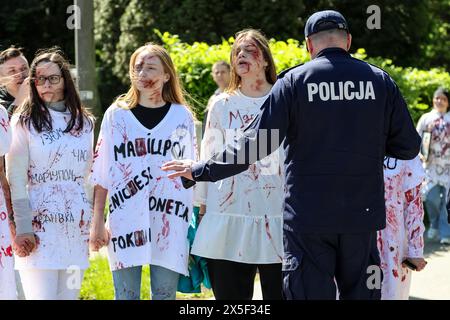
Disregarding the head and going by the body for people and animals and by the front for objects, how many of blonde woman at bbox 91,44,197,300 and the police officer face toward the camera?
1

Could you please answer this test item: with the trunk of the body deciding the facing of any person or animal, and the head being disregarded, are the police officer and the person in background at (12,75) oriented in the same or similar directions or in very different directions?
very different directions

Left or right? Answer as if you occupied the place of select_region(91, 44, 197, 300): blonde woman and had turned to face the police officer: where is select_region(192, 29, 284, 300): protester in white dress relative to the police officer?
left

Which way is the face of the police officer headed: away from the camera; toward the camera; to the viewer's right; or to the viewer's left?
away from the camera

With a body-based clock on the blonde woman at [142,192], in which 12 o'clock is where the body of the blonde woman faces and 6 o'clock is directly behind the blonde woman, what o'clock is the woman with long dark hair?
The woman with long dark hair is roughly at 3 o'clock from the blonde woman.

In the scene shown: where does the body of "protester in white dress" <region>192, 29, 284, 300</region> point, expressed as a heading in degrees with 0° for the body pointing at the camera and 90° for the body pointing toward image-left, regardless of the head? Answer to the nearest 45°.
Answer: approximately 0°

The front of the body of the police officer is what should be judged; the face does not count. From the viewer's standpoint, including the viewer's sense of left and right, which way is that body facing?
facing away from the viewer

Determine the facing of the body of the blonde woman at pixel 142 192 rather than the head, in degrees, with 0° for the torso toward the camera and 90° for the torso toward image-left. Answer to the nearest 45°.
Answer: approximately 0°

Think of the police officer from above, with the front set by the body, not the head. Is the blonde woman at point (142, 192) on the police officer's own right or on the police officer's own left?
on the police officer's own left

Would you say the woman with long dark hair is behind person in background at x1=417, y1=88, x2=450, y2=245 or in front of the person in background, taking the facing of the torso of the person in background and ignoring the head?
in front
